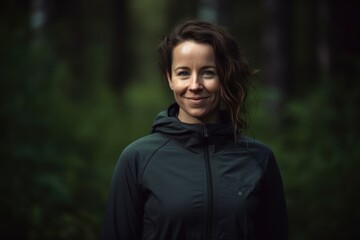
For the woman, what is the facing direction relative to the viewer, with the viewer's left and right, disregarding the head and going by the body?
facing the viewer
